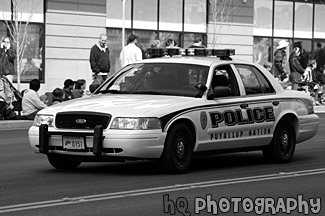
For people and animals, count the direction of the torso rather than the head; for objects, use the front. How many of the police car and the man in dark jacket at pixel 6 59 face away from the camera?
0

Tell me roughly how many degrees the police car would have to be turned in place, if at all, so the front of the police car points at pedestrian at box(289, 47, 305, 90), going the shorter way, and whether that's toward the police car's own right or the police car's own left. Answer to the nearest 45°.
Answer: approximately 135° to the police car's own right

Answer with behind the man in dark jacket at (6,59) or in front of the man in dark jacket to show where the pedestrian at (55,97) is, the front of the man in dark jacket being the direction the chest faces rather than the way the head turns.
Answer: in front

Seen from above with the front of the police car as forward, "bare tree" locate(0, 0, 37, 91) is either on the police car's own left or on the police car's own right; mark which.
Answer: on the police car's own right

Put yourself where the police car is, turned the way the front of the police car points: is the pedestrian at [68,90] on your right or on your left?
on your right

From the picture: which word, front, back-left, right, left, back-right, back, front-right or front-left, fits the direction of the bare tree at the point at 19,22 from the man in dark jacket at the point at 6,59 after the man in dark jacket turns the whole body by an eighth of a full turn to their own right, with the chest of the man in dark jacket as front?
back-left

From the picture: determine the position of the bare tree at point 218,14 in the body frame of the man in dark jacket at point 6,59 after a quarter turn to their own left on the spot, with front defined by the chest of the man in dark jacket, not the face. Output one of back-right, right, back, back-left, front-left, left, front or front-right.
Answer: front-left

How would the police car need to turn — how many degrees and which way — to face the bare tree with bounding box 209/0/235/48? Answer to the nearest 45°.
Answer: approximately 135° to its right

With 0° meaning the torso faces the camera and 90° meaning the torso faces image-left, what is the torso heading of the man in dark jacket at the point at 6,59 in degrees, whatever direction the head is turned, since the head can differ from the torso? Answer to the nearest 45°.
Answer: approximately 0°

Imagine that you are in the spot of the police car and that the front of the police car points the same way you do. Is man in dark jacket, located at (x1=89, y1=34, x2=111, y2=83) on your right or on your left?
on your right

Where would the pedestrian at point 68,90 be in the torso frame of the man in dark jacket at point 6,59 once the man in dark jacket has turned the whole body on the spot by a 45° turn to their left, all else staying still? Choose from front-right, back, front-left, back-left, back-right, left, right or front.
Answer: front

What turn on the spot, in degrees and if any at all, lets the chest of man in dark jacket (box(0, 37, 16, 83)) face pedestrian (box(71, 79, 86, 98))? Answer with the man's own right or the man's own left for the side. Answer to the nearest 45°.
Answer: approximately 45° to the man's own left

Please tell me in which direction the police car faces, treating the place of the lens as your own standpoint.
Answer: facing the viewer and to the left of the viewer
